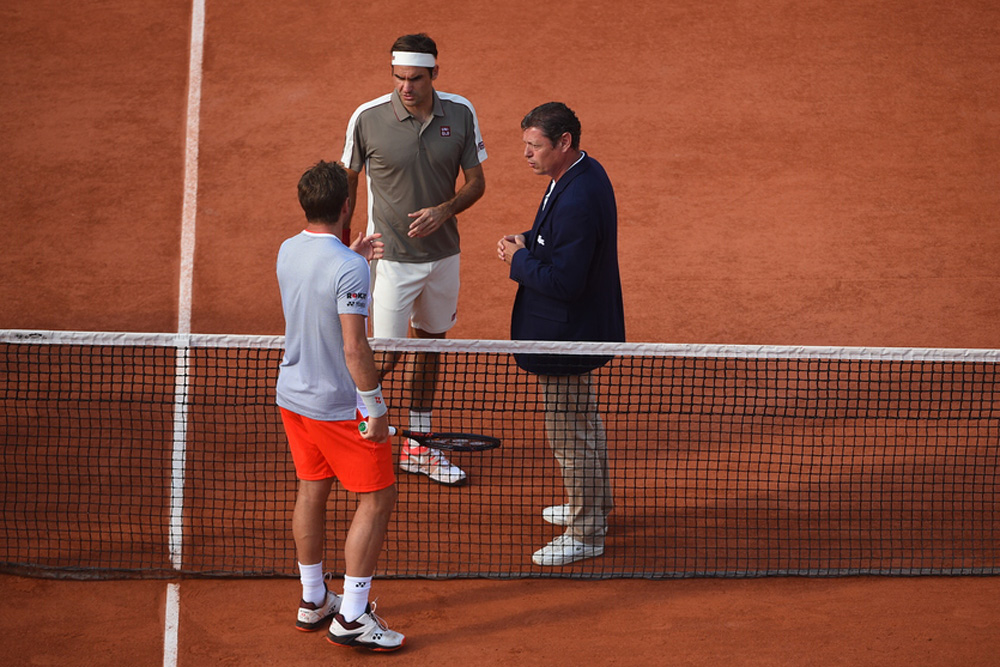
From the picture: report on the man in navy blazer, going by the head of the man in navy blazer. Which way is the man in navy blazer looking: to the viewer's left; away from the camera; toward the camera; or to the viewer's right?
to the viewer's left

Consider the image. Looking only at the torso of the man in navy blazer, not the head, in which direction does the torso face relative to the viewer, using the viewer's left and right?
facing to the left of the viewer
